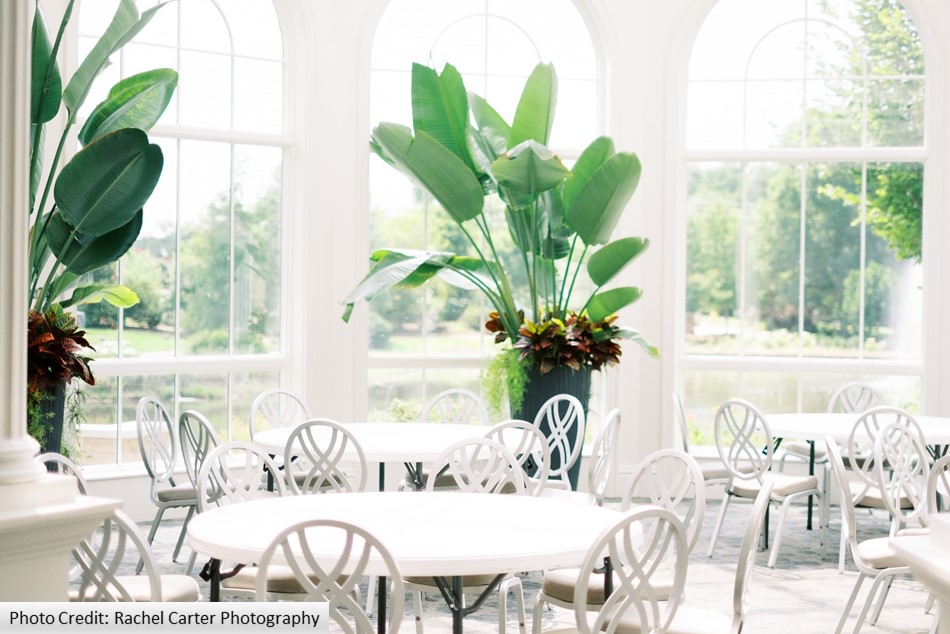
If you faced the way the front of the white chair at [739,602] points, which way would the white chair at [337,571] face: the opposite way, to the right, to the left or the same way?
to the right

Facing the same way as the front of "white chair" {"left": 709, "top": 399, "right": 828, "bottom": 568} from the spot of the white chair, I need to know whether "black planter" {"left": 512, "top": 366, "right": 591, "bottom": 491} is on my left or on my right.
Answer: on my left

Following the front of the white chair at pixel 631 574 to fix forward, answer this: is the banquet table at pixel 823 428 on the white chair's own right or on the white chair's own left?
on the white chair's own right

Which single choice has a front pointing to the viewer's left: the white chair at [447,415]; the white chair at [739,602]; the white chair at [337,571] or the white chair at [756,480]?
the white chair at [739,602]

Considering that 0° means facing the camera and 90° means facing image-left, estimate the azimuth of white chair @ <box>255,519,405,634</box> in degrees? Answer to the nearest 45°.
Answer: approximately 180°

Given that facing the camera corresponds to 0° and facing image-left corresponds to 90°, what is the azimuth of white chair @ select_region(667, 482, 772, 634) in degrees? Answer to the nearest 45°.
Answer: approximately 90°

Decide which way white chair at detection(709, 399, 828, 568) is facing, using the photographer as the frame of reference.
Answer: facing away from the viewer and to the right of the viewer
